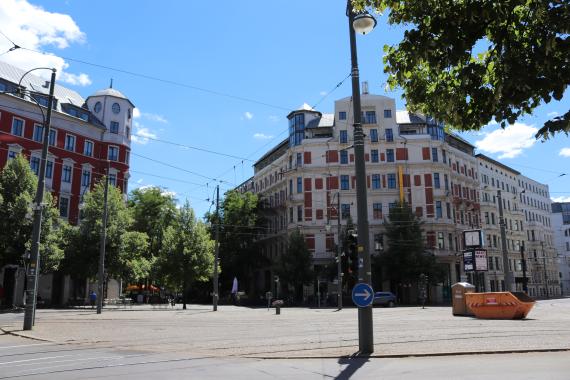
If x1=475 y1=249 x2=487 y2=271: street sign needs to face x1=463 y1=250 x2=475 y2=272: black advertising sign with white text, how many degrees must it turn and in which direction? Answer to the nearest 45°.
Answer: approximately 90° to its right

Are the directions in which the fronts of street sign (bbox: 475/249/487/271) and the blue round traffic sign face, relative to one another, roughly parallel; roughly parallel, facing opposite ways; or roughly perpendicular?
roughly parallel

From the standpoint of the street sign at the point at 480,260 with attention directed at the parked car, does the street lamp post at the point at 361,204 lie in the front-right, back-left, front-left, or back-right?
back-left

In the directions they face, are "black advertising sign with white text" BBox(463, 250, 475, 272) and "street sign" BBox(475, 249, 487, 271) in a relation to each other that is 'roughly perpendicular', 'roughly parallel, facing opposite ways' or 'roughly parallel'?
roughly parallel

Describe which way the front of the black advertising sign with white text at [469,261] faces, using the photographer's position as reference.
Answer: facing the viewer

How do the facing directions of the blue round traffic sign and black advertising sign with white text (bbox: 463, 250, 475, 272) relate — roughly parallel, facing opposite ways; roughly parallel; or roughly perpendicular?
roughly parallel

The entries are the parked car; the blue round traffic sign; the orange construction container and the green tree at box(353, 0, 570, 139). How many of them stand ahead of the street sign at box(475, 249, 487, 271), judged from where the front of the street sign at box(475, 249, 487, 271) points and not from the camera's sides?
3

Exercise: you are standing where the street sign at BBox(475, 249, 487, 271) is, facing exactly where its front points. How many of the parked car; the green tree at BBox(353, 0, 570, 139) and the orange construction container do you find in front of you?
2

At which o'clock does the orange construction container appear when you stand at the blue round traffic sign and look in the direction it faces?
The orange construction container is roughly at 7 o'clock from the blue round traffic sign.

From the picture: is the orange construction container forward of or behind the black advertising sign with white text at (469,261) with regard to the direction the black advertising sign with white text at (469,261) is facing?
forward

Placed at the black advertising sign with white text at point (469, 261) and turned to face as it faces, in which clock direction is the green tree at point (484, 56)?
The green tree is roughly at 12 o'clock from the black advertising sign with white text.

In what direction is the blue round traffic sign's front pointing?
toward the camera
